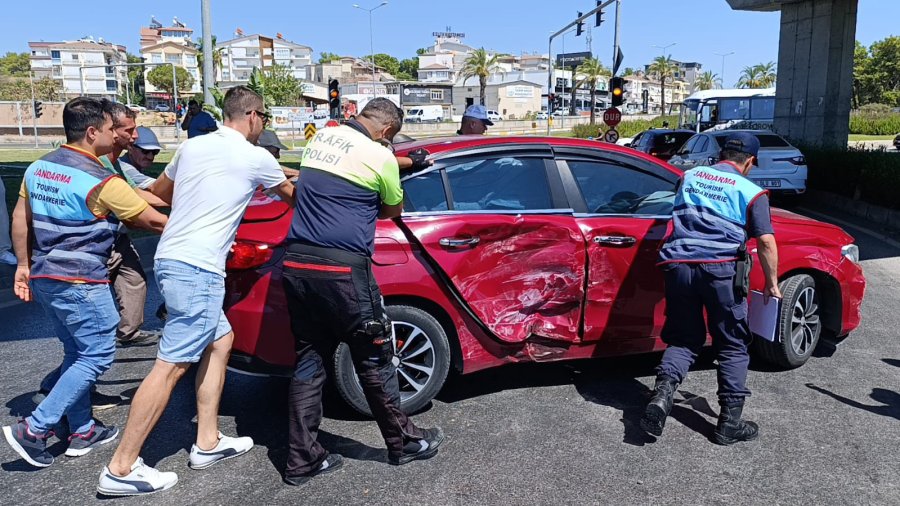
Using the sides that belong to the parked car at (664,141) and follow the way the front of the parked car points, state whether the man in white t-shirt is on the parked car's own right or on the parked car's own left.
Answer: on the parked car's own left

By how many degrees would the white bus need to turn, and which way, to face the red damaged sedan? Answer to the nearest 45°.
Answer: approximately 45° to its left

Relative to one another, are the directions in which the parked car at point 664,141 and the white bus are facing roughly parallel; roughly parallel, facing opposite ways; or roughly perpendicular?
roughly perpendicular

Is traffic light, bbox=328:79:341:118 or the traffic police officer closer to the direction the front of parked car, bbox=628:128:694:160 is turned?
the traffic light

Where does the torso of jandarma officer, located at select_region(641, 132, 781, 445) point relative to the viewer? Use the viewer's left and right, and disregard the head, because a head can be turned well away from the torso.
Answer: facing away from the viewer and to the right of the viewer

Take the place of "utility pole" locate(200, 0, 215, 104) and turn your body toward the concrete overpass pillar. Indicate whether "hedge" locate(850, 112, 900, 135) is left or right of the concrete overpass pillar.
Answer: left

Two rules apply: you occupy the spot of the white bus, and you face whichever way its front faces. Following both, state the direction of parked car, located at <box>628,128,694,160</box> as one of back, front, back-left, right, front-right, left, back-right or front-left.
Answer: front-left

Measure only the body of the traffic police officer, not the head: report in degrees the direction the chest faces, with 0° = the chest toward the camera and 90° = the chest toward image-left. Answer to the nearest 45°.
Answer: approximately 225°

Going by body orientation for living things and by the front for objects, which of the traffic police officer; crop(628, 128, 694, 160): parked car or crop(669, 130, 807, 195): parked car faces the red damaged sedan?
the traffic police officer

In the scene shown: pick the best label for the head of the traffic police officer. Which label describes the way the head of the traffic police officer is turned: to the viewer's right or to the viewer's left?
to the viewer's right

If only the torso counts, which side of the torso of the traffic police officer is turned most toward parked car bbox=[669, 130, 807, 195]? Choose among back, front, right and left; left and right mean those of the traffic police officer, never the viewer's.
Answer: front

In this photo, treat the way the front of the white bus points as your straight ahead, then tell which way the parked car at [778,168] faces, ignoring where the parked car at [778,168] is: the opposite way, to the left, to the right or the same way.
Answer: to the right

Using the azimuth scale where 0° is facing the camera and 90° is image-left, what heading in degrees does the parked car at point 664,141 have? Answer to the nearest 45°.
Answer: approximately 135°

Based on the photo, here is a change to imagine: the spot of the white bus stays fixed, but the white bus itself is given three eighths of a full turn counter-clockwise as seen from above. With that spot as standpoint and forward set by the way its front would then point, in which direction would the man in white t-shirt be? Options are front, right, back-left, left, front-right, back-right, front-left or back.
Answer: right

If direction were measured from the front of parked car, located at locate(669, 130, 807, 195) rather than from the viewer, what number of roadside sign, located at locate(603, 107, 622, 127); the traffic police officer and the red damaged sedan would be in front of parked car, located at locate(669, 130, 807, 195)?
1

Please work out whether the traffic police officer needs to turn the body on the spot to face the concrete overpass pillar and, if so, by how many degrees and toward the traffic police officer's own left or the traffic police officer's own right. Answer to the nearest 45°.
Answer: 0° — they already face it

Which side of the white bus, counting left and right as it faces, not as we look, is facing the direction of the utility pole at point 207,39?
front

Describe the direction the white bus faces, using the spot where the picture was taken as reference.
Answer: facing the viewer and to the left of the viewer

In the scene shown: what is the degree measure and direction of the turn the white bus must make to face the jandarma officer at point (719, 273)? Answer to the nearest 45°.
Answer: approximately 45° to its left
